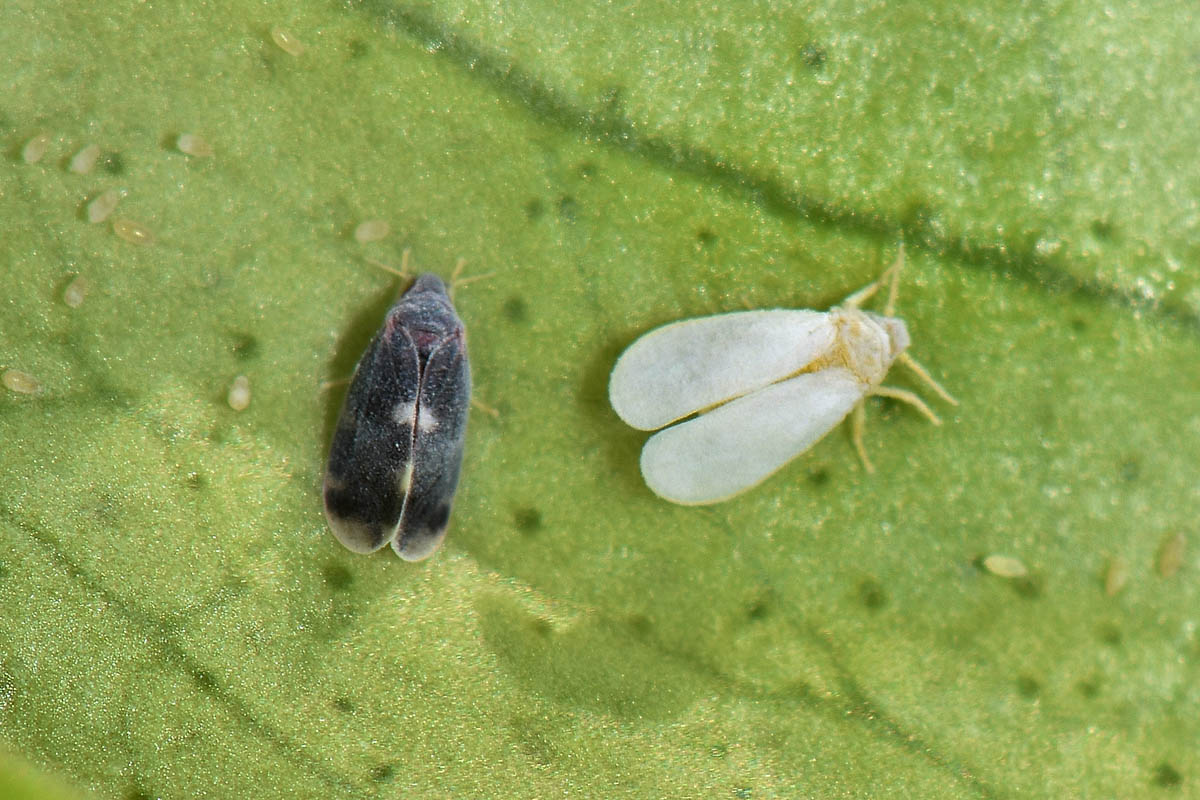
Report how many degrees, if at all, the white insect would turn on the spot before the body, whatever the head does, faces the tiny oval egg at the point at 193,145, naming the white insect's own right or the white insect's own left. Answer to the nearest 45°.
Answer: approximately 180°

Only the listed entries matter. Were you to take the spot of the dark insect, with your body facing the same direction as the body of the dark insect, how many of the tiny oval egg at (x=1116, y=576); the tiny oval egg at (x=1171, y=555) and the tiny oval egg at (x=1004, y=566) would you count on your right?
3

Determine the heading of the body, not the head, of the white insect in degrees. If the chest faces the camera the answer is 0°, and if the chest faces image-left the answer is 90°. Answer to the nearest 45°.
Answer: approximately 270°

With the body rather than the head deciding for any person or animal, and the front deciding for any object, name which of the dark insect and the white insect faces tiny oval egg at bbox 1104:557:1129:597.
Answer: the white insect

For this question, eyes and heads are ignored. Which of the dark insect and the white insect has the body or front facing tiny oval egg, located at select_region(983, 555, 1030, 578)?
the white insect

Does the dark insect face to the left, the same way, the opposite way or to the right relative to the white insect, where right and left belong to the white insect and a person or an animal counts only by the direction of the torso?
to the left

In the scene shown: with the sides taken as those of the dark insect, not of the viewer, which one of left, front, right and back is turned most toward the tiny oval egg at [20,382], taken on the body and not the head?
left

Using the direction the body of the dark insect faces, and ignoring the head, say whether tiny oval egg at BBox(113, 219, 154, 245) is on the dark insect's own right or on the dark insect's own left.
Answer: on the dark insect's own left

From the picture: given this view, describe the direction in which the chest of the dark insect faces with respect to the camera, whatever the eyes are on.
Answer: away from the camera

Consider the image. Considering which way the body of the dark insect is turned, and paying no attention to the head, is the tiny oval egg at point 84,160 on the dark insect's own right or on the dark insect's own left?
on the dark insect's own left

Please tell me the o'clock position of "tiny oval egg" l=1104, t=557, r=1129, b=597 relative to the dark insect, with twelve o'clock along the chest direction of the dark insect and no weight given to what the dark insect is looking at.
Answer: The tiny oval egg is roughly at 3 o'clock from the dark insect.

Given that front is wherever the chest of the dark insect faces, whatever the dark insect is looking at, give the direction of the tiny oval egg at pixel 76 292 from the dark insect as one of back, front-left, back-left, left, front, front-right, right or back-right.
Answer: left

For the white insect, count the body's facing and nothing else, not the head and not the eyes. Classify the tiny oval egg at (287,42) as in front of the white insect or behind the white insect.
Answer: behind

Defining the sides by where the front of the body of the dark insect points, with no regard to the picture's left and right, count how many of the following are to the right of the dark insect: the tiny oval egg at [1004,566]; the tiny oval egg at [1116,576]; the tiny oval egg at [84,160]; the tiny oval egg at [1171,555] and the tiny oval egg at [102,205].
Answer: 3

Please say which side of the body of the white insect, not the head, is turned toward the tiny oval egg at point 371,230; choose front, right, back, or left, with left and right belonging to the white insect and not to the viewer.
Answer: back

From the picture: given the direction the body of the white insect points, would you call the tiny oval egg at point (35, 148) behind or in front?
behind
